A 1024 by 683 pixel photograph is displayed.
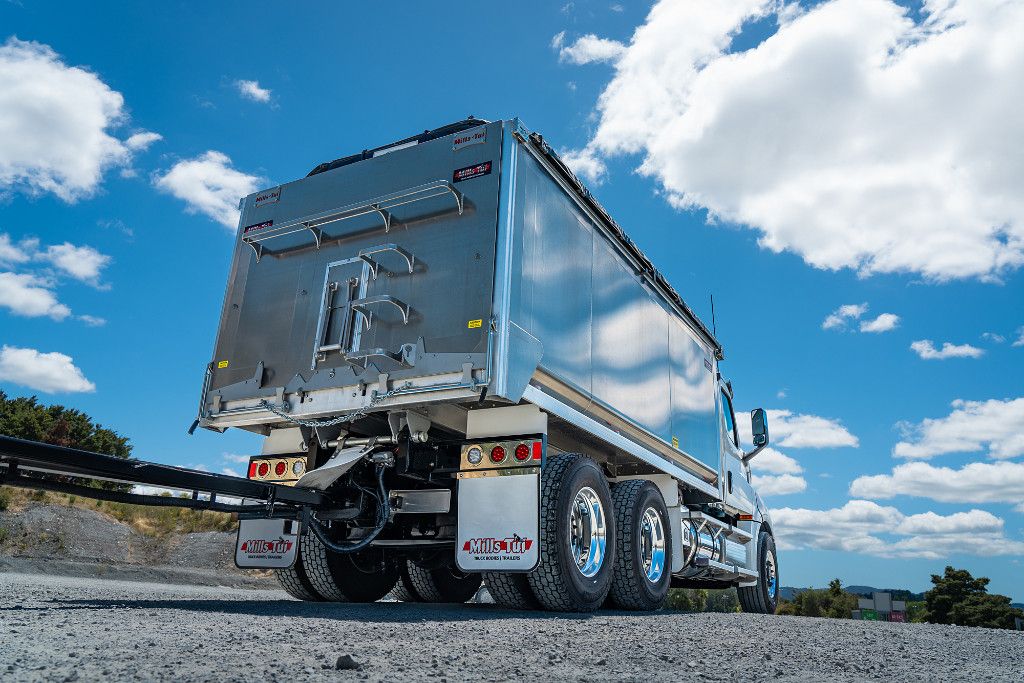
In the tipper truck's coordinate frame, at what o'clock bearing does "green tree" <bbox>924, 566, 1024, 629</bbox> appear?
The green tree is roughly at 12 o'clock from the tipper truck.

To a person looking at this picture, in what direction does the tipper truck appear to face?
facing away from the viewer and to the right of the viewer

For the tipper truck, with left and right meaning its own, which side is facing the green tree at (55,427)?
left
